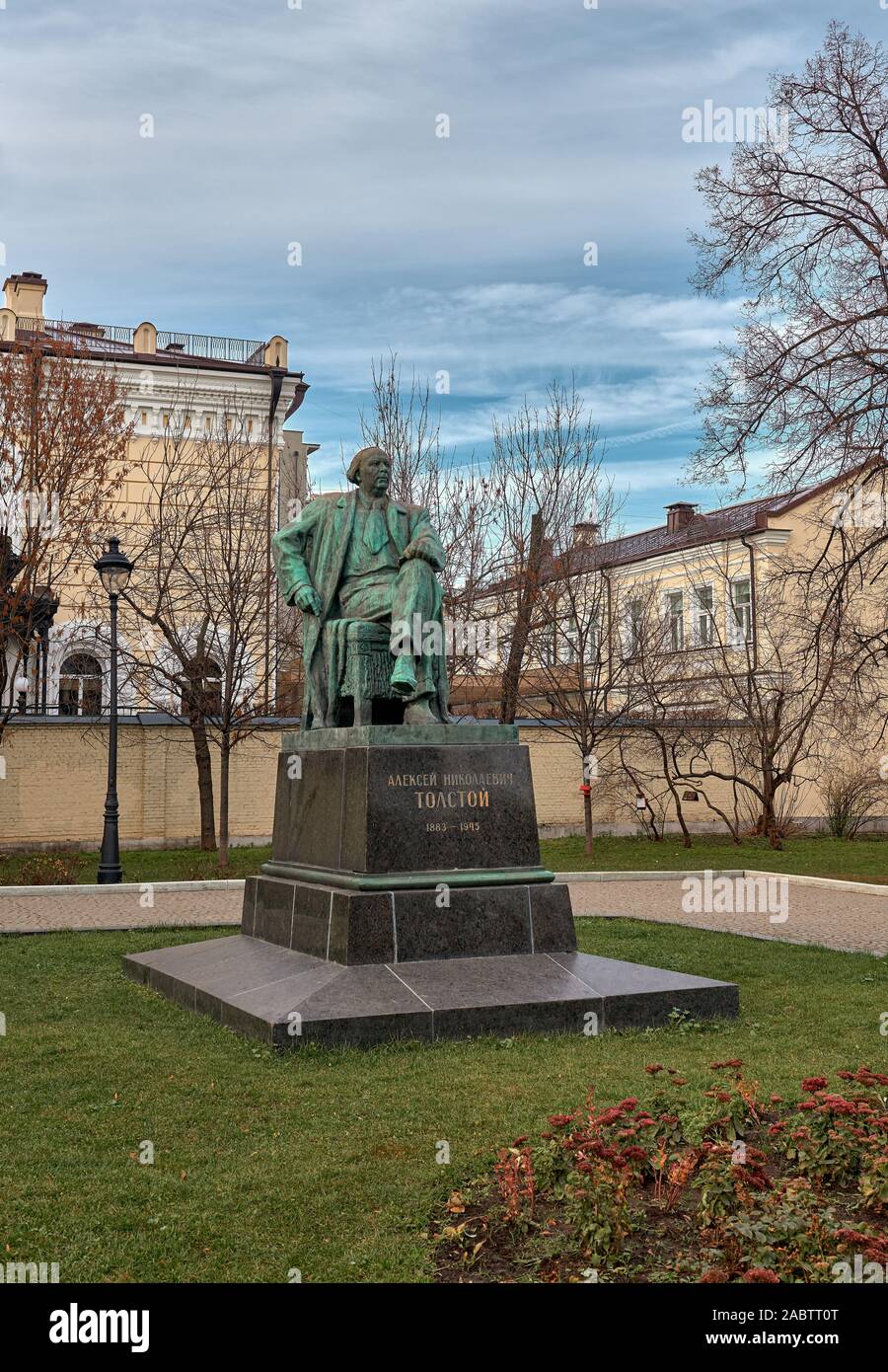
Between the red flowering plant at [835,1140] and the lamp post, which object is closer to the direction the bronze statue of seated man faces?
the red flowering plant

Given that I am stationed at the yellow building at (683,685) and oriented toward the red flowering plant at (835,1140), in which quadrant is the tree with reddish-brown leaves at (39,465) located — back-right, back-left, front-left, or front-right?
front-right

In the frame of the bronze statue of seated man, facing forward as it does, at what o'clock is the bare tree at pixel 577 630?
The bare tree is roughly at 8 o'clock from the bronze statue of seated man.

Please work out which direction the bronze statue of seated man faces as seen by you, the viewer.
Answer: facing the viewer and to the right of the viewer

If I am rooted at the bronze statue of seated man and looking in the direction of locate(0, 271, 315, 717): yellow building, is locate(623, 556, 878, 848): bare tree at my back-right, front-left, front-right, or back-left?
front-right

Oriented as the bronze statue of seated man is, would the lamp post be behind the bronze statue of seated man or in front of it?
behind

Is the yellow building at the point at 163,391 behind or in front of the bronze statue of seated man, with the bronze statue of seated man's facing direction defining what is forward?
behind

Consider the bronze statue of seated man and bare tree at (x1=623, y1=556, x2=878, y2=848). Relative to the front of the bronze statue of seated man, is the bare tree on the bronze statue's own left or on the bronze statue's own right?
on the bronze statue's own left

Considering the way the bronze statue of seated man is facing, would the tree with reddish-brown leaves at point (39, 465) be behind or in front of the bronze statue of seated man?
behind

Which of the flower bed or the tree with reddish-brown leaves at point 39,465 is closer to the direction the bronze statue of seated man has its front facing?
the flower bed
